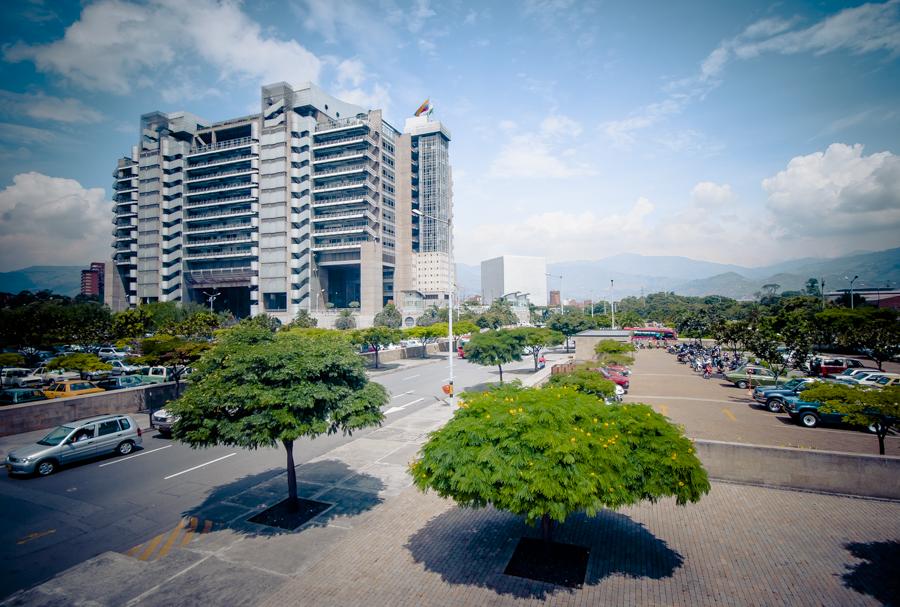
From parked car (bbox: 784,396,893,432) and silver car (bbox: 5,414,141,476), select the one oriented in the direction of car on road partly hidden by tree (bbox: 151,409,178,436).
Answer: parked car (bbox: 784,396,893,432)

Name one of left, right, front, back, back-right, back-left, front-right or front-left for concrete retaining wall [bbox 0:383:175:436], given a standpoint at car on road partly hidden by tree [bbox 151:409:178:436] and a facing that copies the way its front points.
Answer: right

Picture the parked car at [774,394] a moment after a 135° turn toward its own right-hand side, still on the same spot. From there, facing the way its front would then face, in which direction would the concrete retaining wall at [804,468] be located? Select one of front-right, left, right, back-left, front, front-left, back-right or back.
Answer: back

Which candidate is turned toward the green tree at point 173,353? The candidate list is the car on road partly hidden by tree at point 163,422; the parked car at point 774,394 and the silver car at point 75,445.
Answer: the parked car at point 774,394

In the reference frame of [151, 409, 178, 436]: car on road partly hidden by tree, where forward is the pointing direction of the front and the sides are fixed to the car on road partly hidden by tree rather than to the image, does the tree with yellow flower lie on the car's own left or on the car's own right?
on the car's own left

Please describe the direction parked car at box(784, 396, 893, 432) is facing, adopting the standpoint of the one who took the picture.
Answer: facing the viewer and to the left of the viewer

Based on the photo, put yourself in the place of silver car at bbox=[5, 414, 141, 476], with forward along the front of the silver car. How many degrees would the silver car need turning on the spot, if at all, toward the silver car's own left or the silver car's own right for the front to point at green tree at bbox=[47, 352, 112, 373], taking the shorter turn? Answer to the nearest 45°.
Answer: approximately 135° to the silver car's own right

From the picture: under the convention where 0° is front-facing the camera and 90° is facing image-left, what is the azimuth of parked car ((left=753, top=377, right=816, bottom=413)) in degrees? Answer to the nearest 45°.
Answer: approximately 45°

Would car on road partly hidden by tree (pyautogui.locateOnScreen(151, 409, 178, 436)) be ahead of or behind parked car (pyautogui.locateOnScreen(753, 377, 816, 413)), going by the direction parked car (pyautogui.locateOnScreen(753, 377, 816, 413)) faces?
ahead

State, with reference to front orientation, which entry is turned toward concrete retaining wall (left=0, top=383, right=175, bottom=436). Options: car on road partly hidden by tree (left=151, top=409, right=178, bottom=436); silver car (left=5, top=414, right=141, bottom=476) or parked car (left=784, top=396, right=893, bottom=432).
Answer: parked car (left=784, top=396, right=893, bottom=432)

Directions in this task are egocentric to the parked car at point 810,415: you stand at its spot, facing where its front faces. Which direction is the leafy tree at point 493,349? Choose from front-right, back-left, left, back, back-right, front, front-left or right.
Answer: front-right

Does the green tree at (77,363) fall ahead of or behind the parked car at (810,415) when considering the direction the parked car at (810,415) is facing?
ahead
